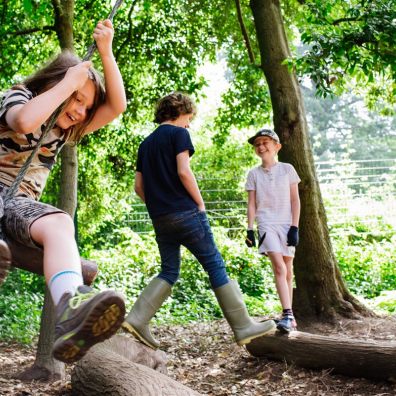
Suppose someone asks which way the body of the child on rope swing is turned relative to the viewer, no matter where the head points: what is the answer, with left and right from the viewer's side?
facing the viewer and to the right of the viewer

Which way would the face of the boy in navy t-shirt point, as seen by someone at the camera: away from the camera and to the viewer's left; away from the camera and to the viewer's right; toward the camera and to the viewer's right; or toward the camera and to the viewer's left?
away from the camera and to the viewer's right

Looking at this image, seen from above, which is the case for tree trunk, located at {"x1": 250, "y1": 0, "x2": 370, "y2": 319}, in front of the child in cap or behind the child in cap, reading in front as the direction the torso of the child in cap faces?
behind

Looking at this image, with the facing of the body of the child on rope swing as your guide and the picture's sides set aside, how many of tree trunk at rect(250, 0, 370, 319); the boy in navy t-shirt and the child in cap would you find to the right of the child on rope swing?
0

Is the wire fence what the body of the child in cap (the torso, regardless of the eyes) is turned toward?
no

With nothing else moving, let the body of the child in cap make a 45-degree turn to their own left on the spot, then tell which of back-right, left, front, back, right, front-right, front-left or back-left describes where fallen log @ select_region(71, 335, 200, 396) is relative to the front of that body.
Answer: right

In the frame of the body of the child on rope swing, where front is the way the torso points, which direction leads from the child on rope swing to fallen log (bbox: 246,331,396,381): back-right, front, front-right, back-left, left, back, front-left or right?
left

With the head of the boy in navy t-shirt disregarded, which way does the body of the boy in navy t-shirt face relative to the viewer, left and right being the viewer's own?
facing away from the viewer and to the right of the viewer

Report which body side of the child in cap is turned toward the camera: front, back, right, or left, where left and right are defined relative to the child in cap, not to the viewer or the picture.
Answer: front

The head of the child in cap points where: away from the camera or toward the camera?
toward the camera

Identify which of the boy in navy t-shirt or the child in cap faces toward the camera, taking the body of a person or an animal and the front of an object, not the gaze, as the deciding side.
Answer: the child in cap

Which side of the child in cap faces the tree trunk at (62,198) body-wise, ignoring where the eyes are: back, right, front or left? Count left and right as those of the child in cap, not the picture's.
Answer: right

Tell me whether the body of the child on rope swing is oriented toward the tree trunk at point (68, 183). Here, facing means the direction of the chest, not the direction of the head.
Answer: no

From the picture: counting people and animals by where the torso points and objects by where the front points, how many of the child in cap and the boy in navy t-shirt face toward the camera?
1

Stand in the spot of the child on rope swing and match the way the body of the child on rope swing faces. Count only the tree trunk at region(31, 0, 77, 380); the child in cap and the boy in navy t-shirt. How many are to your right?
0
